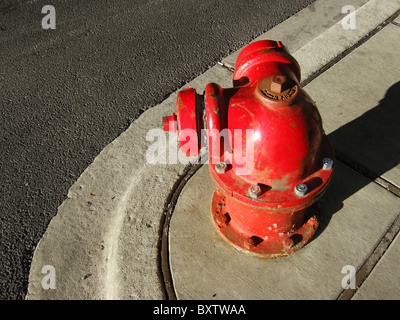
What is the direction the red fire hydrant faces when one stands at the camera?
facing away from the viewer and to the left of the viewer
